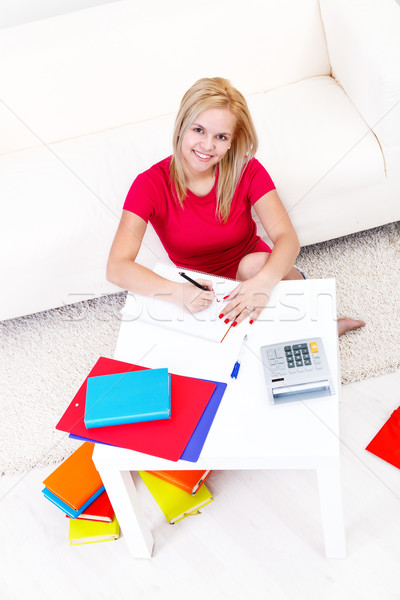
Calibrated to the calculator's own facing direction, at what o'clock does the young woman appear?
The young woman is roughly at 12 o'clock from the calculator.

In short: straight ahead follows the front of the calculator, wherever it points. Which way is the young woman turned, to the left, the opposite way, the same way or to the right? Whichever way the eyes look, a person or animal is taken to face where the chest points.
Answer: the opposite way

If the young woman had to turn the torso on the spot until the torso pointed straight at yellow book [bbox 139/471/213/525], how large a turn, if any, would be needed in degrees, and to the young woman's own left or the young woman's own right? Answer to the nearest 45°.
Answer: approximately 45° to the young woman's own right

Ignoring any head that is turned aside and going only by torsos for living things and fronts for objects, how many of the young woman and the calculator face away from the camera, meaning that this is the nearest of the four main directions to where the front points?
1

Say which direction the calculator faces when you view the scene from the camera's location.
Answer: facing away from the viewer

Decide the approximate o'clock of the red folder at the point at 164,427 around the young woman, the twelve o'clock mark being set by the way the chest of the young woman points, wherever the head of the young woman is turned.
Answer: The red folder is roughly at 1 o'clock from the young woman.

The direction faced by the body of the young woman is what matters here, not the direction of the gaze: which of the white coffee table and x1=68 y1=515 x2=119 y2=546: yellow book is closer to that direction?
the white coffee table

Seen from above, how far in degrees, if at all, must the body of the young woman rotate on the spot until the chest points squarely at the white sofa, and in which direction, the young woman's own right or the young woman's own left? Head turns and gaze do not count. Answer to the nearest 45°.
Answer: approximately 180°

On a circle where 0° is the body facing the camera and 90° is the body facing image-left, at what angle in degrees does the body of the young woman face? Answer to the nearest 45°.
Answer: approximately 0°
